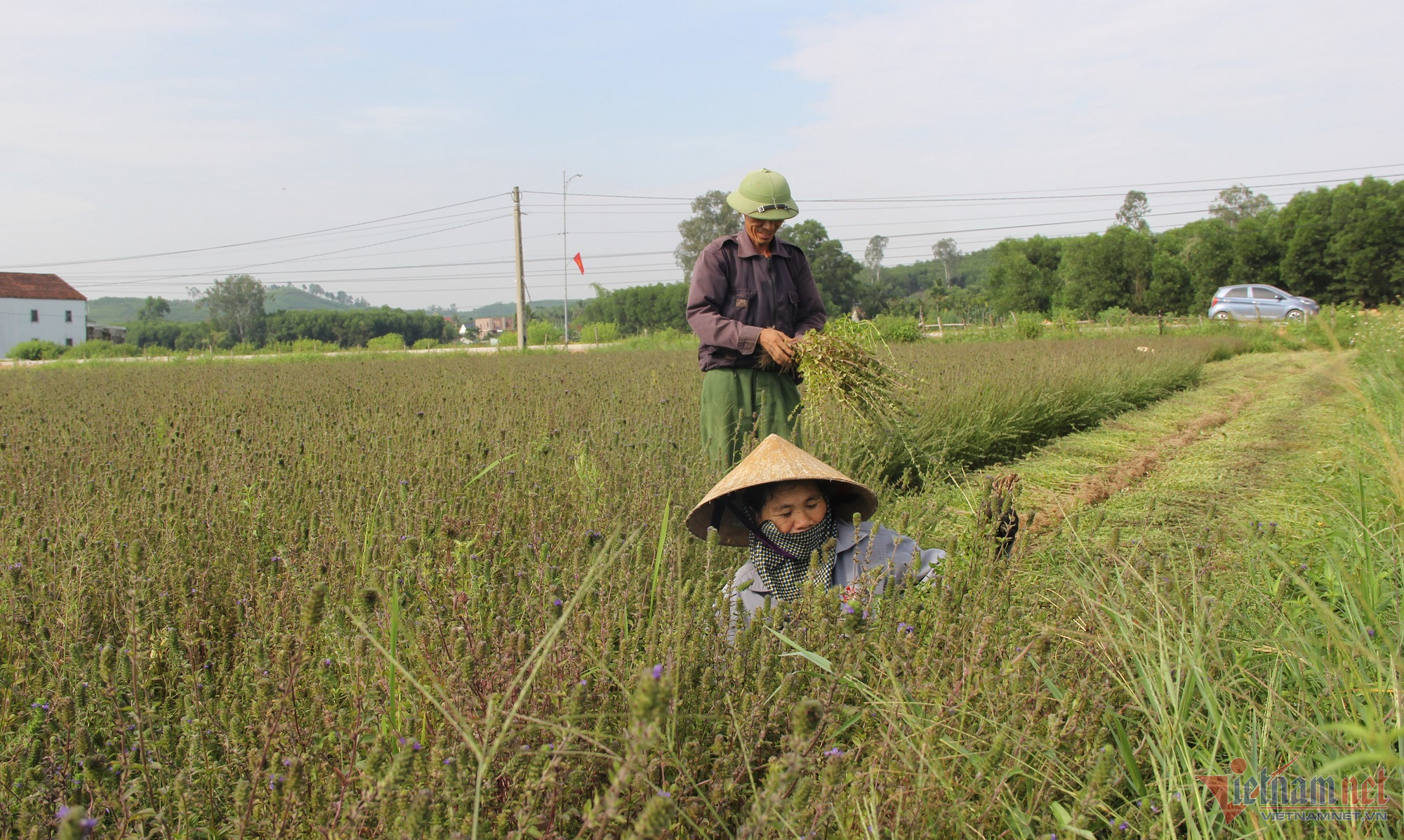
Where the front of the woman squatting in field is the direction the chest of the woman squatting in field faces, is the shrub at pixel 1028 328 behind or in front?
behind

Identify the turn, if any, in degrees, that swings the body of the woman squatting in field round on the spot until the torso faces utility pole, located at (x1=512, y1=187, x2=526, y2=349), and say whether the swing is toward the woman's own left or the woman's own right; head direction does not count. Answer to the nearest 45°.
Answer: approximately 180°

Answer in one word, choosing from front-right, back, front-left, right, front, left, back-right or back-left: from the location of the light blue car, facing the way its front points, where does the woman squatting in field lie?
right

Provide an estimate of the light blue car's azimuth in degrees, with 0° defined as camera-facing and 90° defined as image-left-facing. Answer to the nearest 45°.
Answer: approximately 270°

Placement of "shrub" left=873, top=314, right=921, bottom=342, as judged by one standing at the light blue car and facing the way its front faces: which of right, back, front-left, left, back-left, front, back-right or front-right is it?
back-right

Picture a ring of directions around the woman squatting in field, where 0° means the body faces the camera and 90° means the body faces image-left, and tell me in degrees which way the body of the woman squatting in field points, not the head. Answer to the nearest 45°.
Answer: approximately 0°

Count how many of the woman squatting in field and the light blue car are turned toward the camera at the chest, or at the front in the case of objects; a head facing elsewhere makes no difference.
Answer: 1

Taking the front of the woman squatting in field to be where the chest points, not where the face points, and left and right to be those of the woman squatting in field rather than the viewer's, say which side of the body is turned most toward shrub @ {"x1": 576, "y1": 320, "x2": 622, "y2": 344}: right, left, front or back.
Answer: back
